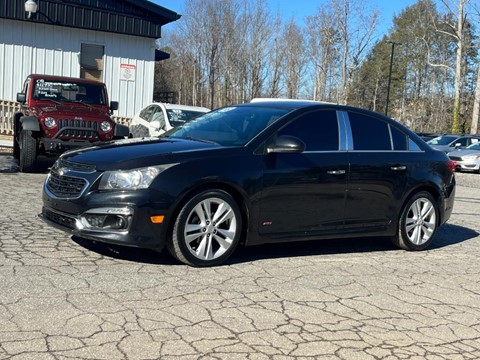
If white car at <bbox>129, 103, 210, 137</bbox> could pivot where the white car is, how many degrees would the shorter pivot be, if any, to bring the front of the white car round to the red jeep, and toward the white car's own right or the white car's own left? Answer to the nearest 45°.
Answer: approximately 90° to the white car's own right

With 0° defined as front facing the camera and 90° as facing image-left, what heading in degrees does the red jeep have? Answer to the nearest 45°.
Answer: approximately 0°

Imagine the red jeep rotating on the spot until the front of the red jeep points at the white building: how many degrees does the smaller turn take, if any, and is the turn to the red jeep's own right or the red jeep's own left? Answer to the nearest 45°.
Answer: approximately 180°

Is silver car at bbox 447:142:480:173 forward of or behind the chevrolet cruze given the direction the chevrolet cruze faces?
behind

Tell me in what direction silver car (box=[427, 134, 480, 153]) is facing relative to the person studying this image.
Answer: facing the viewer and to the left of the viewer

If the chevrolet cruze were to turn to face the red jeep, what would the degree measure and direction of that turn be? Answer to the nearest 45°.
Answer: approximately 90° to its right

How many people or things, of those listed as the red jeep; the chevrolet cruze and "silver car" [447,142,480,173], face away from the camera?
0

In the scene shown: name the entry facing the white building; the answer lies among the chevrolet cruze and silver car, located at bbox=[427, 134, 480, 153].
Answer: the silver car

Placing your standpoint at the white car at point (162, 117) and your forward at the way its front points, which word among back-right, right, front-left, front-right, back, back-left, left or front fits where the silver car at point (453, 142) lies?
left

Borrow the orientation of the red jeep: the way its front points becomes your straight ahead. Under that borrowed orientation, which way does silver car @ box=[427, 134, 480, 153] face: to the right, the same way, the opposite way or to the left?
to the right

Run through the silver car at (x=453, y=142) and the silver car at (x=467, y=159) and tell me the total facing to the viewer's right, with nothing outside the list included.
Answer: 0
